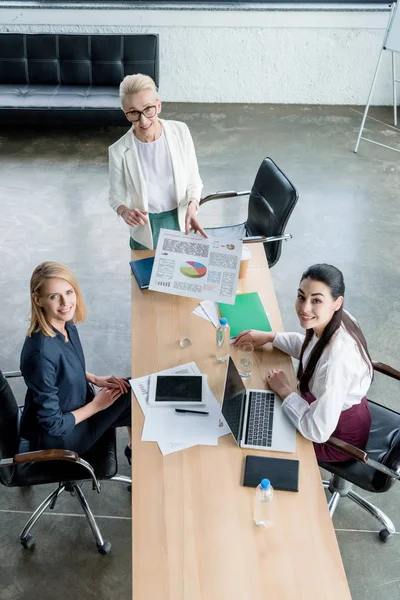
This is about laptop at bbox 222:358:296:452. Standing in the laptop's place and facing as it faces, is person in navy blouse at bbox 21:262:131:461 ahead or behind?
behind

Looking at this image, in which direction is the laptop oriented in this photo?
to the viewer's right

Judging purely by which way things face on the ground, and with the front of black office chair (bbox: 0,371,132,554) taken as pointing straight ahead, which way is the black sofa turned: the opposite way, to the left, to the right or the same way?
to the right

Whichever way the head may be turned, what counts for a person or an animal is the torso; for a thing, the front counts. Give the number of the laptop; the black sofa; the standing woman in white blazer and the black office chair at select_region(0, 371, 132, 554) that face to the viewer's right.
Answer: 2

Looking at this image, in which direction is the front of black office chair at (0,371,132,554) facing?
to the viewer's right
